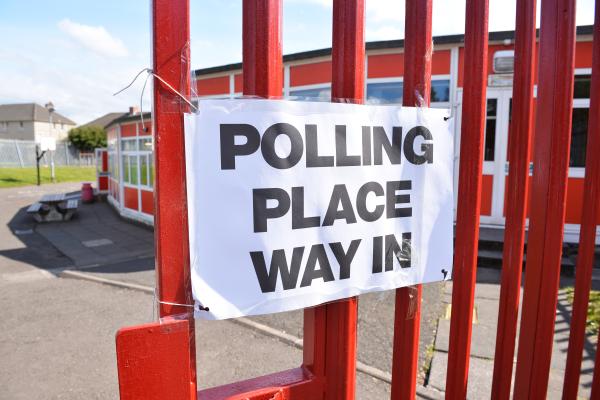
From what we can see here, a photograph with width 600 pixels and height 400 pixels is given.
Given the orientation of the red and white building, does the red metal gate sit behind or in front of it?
in front

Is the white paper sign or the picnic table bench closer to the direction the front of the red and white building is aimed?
the white paper sign

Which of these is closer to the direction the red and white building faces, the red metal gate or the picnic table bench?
the red metal gate

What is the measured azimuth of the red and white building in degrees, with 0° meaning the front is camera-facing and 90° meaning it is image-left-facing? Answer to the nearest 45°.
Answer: approximately 45°

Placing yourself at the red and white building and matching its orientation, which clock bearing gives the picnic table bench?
The picnic table bench is roughly at 2 o'clock from the red and white building.

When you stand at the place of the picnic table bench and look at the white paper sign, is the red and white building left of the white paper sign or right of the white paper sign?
left

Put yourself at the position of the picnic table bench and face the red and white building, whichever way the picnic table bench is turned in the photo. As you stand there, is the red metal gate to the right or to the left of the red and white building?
right

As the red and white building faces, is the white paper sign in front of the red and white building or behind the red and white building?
in front
